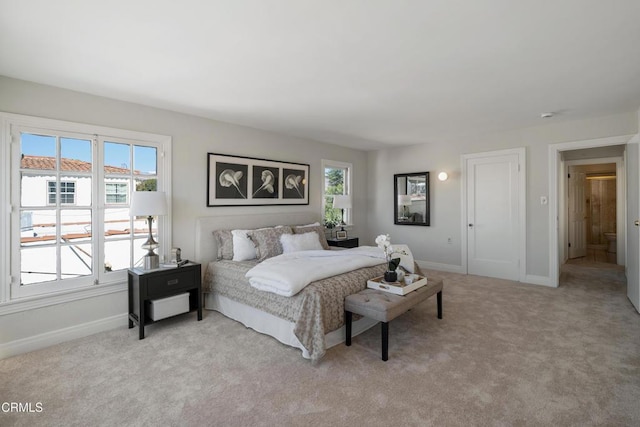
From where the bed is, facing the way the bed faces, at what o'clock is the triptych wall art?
The triptych wall art is roughly at 7 o'clock from the bed.

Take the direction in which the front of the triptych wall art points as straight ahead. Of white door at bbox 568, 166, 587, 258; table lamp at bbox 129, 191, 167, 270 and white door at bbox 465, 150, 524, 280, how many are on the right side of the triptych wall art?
1

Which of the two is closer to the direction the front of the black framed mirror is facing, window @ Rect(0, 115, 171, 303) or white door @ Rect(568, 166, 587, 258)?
the window

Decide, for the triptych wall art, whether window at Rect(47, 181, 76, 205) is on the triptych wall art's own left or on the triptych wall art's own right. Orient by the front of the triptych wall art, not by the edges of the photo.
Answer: on the triptych wall art's own right

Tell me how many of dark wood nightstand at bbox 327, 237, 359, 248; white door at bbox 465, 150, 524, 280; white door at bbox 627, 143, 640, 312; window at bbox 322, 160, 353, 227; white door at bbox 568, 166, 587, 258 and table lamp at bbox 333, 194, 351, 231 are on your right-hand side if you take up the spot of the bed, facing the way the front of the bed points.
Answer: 0

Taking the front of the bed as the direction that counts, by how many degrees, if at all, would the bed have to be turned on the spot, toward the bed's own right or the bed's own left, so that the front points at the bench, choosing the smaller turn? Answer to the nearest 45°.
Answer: approximately 45° to the bed's own left

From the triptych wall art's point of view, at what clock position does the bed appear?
The bed is roughly at 1 o'clock from the triptych wall art.

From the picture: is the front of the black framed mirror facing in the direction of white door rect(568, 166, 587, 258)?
no

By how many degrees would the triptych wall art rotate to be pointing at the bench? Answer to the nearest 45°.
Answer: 0° — it already faces it

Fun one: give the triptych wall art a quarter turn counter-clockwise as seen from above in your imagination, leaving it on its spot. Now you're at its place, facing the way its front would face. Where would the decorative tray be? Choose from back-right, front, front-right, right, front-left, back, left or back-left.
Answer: right

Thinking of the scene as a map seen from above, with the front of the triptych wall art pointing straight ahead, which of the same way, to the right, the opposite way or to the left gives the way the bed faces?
the same way

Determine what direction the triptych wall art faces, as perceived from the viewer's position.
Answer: facing the viewer and to the right of the viewer

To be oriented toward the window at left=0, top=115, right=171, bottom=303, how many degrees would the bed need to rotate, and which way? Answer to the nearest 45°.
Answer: approximately 135° to its right

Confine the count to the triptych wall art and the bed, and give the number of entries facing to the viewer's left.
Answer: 0

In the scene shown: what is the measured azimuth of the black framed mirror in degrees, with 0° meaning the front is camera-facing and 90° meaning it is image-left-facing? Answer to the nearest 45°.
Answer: approximately 45°
